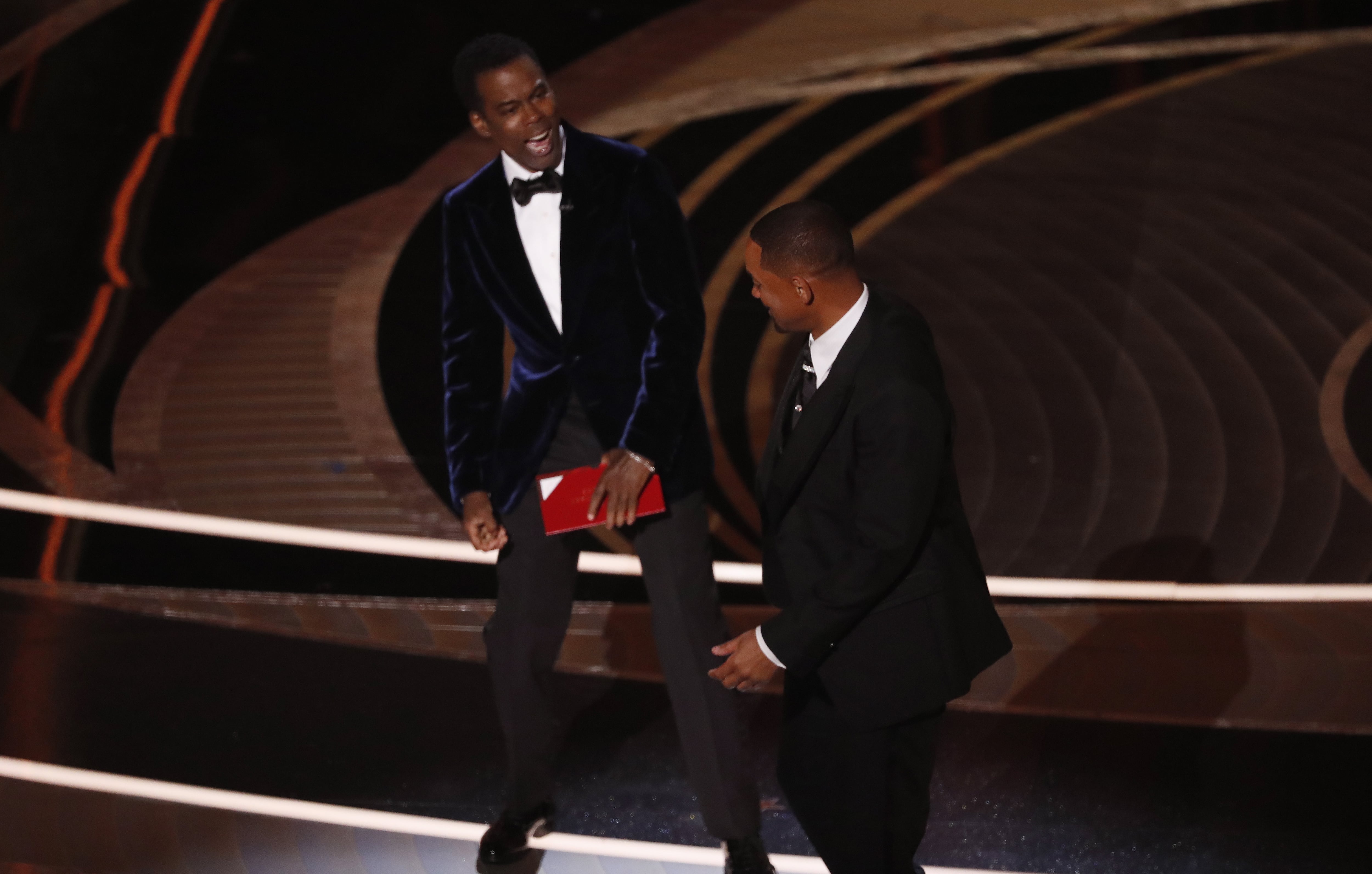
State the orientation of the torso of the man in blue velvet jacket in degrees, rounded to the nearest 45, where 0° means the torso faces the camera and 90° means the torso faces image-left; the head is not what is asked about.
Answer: approximately 0°

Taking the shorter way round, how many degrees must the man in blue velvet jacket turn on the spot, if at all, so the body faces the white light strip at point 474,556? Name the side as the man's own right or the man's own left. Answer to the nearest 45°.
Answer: approximately 180°

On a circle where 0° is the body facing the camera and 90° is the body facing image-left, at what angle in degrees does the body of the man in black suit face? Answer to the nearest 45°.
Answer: approximately 90°

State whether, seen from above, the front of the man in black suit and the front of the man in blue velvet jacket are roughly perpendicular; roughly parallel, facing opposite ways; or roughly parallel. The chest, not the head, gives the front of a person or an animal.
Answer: roughly perpendicular

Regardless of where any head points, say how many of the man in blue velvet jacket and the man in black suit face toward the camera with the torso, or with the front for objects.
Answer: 1

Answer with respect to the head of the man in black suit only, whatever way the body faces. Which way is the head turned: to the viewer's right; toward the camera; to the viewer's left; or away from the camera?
to the viewer's left

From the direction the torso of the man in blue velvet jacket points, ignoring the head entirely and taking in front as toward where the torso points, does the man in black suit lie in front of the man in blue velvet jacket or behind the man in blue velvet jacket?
in front

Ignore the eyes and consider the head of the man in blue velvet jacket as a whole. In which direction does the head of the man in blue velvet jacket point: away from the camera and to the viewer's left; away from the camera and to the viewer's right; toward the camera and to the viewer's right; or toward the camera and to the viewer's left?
toward the camera and to the viewer's right

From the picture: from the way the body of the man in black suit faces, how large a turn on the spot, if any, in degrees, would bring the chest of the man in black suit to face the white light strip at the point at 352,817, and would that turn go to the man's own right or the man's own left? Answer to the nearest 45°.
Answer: approximately 45° to the man's own right
